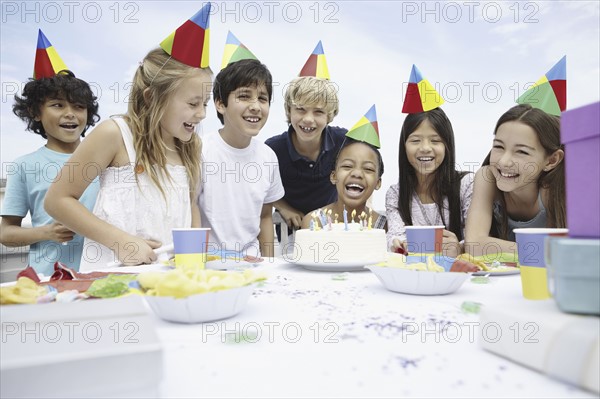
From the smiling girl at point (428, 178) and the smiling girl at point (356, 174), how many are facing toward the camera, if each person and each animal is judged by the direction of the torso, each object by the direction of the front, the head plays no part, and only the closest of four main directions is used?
2

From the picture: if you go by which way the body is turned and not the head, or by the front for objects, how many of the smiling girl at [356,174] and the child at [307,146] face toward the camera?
2

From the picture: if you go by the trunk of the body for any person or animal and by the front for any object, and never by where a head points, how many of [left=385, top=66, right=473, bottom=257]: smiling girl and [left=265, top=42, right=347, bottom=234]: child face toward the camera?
2

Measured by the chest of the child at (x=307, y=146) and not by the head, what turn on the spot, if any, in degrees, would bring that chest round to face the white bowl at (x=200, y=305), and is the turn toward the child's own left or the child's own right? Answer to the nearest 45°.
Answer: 0° — they already face it
